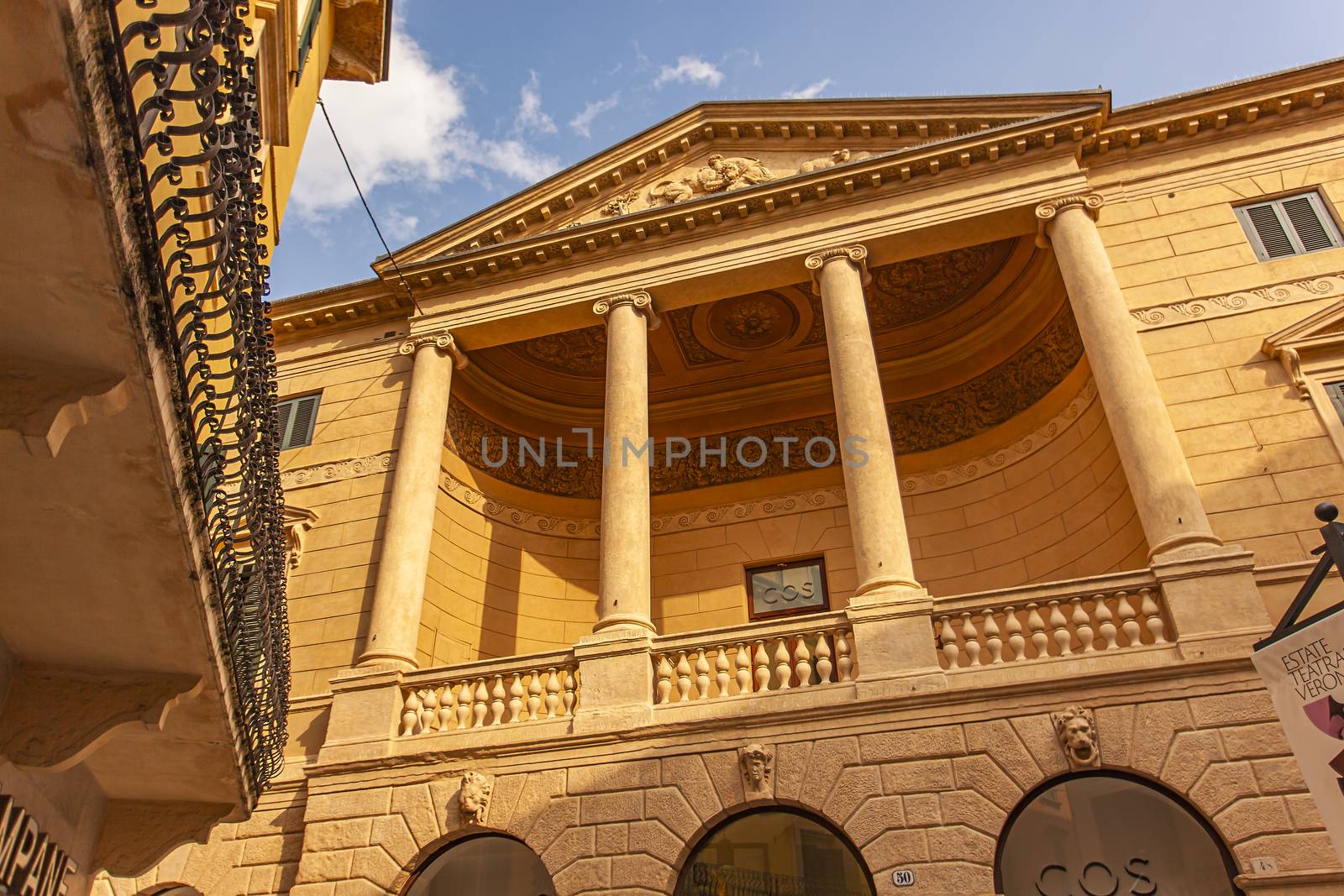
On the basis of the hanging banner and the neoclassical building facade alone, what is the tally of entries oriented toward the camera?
2

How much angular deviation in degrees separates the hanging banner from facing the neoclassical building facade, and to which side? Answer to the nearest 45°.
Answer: approximately 135° to its right

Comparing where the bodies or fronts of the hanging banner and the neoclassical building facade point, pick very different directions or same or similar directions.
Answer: same or similar directions

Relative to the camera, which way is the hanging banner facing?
toward the camera

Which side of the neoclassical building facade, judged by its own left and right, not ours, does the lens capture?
front
